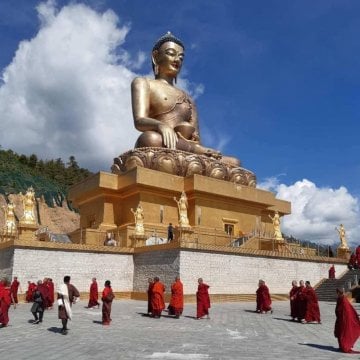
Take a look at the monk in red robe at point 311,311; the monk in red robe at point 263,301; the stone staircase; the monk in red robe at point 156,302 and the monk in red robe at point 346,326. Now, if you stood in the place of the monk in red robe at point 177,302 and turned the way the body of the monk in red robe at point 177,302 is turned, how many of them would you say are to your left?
1

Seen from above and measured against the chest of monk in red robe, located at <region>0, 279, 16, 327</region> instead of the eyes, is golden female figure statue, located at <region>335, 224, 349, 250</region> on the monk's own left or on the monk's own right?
on the monk's own right

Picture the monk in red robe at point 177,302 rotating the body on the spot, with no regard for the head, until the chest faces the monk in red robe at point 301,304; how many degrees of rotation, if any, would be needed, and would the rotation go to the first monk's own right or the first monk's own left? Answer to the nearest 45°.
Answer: approximately 90° to the first monk's own right

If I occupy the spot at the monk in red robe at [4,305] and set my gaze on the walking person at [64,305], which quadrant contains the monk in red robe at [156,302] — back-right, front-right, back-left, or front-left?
front-left

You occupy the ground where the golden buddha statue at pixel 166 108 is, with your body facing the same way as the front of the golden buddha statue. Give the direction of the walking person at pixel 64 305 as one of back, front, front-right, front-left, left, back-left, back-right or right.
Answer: front-right
